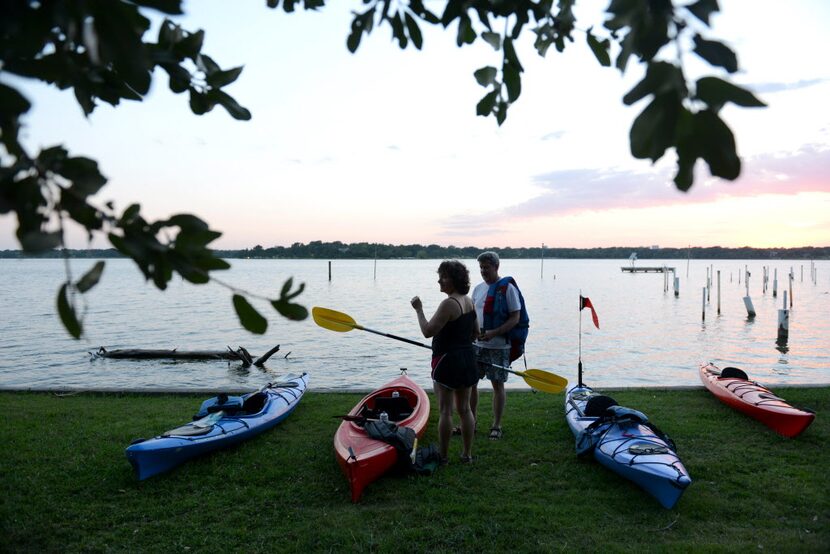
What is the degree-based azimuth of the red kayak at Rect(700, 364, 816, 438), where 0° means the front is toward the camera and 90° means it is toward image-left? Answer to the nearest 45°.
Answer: approximately 315°

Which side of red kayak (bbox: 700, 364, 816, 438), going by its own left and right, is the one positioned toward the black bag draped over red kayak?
right

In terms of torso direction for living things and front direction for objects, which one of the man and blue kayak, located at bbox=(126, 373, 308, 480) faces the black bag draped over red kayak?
the man

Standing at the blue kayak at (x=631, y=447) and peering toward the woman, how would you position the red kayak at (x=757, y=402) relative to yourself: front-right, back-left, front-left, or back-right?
back-right

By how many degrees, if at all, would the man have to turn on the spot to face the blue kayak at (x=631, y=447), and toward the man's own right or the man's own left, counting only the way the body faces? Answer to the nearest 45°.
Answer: approximately 90° to the man's own left

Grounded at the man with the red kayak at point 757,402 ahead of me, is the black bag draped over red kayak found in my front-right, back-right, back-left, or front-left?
back-right

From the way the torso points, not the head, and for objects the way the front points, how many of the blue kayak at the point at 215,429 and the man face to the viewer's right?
0

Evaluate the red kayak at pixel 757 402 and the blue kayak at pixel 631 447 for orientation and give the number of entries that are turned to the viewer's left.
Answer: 0

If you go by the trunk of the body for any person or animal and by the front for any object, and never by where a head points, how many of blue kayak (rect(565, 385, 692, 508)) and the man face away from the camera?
0

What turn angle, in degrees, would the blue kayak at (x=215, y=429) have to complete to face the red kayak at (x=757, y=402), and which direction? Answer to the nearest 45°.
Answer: approximately 135° to its left

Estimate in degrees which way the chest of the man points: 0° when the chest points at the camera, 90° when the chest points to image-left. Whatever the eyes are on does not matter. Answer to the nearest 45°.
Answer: approximately 45°

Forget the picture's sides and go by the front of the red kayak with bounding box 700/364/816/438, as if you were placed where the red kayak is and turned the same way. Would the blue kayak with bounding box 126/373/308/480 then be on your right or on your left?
on your right
